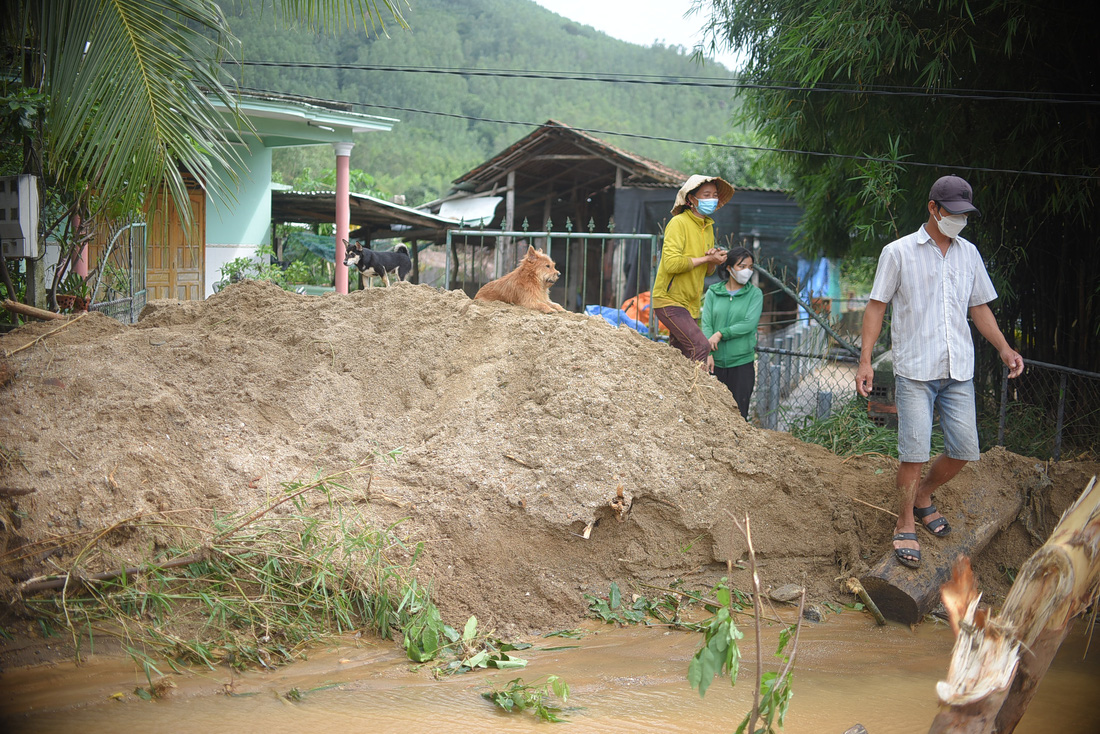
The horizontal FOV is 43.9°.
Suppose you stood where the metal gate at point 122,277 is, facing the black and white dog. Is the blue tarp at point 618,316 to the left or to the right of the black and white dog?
right

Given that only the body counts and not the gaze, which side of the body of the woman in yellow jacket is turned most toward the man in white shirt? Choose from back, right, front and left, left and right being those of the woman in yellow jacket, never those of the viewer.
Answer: front

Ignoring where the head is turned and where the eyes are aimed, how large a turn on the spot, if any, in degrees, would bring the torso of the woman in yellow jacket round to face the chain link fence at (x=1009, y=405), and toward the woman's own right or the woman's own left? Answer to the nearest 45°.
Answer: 0° — they already face it

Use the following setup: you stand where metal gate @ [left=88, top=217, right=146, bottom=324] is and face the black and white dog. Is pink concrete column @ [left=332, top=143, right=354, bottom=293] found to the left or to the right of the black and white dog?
left

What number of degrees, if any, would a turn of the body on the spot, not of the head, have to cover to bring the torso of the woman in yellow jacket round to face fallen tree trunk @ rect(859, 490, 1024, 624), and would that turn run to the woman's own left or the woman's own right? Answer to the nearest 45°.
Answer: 0° — they already face it

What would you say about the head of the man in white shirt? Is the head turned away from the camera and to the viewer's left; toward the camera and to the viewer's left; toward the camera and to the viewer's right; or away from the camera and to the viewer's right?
toward the camera and to the viewer's right

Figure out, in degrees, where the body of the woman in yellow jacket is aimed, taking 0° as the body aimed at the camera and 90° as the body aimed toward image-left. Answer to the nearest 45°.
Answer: approximately 315°
